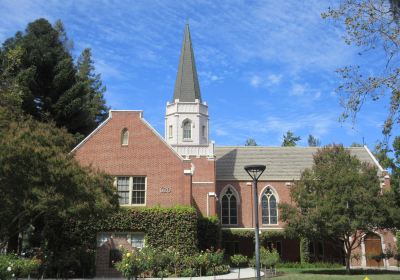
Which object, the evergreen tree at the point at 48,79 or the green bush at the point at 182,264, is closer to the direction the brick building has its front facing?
the green bush

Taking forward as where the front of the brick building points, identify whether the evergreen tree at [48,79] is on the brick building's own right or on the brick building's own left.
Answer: on the brick building's own right

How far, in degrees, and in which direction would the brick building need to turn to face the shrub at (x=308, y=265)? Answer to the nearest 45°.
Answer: approximately 90° to its left

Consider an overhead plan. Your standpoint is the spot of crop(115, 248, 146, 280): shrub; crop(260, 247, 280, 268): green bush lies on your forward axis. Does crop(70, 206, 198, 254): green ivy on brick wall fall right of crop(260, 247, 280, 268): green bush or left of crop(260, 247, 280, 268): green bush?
left

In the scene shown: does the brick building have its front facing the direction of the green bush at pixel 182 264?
yes

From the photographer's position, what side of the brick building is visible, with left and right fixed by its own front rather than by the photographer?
front

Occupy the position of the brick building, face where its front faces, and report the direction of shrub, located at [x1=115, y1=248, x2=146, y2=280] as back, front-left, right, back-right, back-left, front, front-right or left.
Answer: front

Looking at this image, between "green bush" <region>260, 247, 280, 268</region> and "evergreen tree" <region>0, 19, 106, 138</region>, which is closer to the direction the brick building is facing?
the green bush

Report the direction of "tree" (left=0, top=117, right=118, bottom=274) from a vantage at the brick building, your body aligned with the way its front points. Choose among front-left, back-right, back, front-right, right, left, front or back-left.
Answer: front
